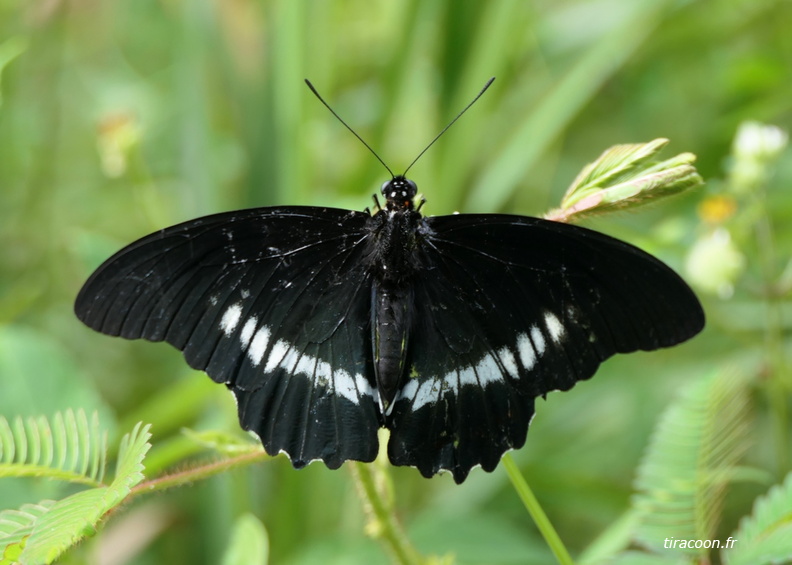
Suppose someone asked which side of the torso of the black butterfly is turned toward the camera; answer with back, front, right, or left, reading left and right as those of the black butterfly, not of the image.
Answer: back

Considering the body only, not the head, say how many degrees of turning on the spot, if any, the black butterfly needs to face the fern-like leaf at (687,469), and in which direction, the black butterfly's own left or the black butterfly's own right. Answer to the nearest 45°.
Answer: approximately 90° to the black butterfly's own right

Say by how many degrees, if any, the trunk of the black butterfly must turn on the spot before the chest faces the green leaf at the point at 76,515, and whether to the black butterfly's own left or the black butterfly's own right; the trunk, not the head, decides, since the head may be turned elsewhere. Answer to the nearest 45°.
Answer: approximately 135° to the black butterfly's own left
